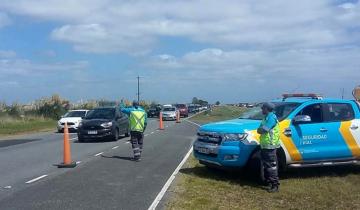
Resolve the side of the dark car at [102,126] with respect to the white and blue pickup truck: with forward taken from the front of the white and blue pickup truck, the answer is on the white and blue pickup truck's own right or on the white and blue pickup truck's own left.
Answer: on the white and blue pickup truck's own right

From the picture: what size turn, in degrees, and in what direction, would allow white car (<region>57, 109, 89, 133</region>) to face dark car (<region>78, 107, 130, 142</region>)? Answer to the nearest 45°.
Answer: approximately 45° to its left

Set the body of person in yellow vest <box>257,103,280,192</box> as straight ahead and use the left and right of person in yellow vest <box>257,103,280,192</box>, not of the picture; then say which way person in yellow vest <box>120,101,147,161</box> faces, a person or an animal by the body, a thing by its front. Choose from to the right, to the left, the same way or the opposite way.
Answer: to the right

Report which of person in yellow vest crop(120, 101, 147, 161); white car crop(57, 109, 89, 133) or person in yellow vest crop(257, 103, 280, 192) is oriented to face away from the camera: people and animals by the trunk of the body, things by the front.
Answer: person in yellow vest crop(120, 101, 147, 161)

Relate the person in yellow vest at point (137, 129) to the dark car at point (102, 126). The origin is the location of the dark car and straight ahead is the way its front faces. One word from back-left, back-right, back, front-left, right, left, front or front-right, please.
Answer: front-left

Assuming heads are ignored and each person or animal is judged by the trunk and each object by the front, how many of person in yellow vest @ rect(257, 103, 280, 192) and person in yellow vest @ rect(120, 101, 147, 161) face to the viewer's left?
1

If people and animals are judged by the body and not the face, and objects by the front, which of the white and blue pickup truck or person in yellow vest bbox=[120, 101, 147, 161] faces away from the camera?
the person in yellow vest

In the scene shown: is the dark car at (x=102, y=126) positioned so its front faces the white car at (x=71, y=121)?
no

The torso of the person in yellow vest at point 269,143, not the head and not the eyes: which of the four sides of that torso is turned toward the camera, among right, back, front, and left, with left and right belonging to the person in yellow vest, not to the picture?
left

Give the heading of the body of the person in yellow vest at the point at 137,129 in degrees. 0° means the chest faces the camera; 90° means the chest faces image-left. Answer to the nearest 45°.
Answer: approximately 180°

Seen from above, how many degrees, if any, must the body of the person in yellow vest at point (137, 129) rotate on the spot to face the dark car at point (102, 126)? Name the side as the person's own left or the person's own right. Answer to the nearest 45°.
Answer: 0° — they already face it

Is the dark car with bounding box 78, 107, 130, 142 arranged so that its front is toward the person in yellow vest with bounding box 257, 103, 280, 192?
no

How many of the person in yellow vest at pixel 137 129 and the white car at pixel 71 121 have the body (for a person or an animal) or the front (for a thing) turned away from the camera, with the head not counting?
1

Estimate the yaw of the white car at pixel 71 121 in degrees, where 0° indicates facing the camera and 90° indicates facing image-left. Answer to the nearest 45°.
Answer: approximately 45°
